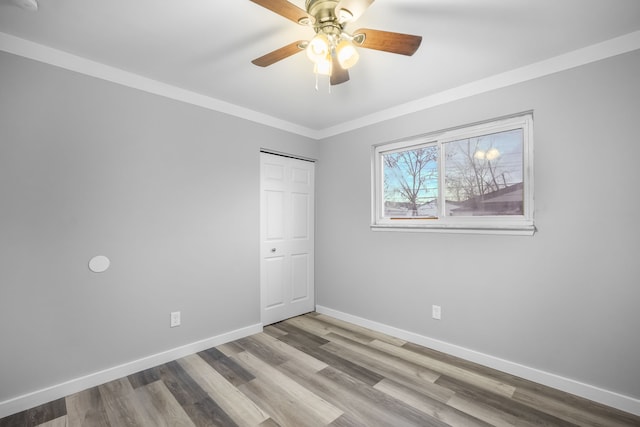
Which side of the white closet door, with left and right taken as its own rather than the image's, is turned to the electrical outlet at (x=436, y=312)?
front

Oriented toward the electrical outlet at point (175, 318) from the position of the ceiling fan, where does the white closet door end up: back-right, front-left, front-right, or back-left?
front-right

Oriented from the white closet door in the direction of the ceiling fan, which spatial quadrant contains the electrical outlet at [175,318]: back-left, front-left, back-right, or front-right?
front-right

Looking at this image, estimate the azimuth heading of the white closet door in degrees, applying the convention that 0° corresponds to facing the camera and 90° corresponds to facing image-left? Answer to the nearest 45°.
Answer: approximately 315°

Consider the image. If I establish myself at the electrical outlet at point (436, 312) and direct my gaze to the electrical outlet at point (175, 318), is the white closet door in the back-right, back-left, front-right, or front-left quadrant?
front-right

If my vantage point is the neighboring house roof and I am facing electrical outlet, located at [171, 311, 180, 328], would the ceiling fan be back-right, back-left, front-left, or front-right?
front-left

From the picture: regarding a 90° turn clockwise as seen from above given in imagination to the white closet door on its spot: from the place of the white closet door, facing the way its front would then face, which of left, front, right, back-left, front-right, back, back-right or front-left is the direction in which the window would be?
left

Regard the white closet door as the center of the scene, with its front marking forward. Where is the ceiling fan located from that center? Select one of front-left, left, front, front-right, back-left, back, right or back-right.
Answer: front-right

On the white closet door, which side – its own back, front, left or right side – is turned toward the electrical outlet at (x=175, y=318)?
right
